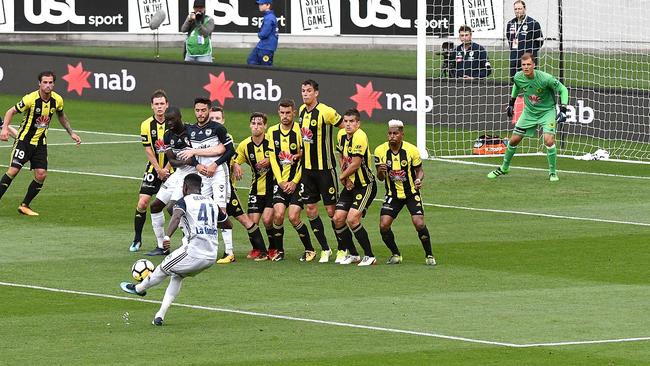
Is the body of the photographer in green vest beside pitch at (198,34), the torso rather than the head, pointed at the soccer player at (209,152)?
yes

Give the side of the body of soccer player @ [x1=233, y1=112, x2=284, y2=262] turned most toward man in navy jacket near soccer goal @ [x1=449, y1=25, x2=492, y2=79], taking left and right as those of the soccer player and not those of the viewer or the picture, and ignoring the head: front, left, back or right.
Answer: back

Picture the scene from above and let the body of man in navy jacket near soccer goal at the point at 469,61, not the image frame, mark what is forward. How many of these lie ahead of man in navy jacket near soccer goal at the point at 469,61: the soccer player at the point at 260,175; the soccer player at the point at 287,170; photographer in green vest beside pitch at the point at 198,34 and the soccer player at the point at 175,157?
3

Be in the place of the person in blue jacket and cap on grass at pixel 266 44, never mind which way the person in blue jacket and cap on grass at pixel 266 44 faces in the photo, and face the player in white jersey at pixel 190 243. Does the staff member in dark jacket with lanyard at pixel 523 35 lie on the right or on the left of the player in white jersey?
left

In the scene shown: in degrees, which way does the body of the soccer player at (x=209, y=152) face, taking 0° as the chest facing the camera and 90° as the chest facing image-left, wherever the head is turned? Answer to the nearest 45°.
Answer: approximately 45°

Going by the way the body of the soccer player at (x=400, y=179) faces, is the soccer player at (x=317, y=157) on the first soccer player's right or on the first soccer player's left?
on the first soccer player's right

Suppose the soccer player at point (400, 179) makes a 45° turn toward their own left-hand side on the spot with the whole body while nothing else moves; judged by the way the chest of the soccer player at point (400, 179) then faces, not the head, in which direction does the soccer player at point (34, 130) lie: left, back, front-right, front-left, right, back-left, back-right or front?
back

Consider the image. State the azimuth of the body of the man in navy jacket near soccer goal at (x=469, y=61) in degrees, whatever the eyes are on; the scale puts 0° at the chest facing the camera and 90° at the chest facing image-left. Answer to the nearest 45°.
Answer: approximately 0°

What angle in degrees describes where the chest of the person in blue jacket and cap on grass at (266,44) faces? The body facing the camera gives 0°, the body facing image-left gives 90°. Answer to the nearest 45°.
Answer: approximately 90°

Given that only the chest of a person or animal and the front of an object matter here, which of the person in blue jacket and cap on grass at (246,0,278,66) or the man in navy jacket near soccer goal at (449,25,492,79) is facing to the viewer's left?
the person in blue jacket and cap on grass at (246,0,278,66)
